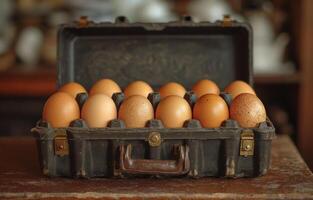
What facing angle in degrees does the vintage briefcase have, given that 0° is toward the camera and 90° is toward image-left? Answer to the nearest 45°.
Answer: approximately 0°
